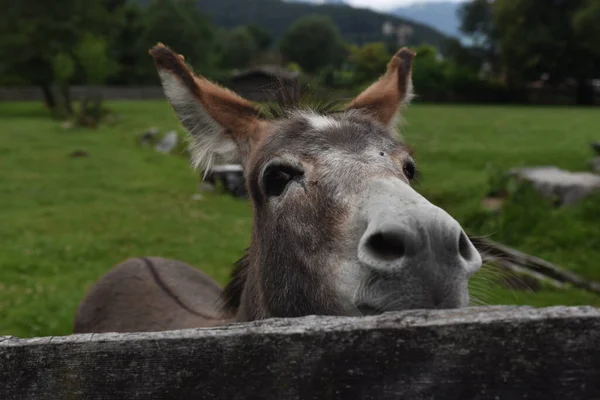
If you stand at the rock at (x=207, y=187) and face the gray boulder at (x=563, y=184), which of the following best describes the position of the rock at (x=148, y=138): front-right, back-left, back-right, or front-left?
back-left

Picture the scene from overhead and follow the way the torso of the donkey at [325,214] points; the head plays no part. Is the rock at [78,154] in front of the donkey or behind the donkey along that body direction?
behind

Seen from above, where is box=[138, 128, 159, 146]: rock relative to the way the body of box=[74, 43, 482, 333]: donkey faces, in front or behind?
behind

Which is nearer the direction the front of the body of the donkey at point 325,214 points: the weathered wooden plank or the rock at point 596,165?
the weathered wooden plank

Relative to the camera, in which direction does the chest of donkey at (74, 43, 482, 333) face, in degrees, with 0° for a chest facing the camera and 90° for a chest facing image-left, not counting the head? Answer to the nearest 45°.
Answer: approximately 315°

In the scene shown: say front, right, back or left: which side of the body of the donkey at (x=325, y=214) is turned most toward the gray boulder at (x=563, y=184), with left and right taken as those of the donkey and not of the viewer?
left

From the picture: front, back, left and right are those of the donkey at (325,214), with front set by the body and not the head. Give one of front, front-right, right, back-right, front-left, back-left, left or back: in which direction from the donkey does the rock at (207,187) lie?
back-left

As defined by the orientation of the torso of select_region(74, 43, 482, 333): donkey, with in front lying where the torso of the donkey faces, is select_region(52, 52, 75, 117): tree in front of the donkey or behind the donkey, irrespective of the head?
behind

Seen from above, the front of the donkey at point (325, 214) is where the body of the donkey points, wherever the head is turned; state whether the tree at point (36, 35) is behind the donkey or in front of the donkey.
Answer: behind

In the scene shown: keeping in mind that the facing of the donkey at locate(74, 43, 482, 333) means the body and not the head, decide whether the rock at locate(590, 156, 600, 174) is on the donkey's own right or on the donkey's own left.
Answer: on the donkey's own left

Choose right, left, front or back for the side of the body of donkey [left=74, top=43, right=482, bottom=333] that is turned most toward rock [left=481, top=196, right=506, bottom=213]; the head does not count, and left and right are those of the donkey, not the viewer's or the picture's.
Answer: left
